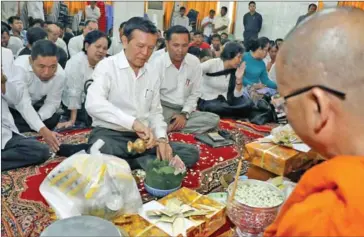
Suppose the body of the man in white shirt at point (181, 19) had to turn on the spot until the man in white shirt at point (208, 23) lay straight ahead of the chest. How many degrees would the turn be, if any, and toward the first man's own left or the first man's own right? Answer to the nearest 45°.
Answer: approximately 90° to the first man's own left

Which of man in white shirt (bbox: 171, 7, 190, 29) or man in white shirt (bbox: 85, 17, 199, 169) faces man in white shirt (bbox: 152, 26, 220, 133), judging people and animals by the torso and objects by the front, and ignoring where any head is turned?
man in white shirt (bbox: 171, 7, 190, 29)

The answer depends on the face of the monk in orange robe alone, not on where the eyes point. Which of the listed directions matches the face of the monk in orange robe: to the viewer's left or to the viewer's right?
to the viewer's left

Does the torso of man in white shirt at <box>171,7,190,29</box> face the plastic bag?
yes

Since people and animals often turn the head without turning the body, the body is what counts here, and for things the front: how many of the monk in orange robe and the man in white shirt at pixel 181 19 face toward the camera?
1
